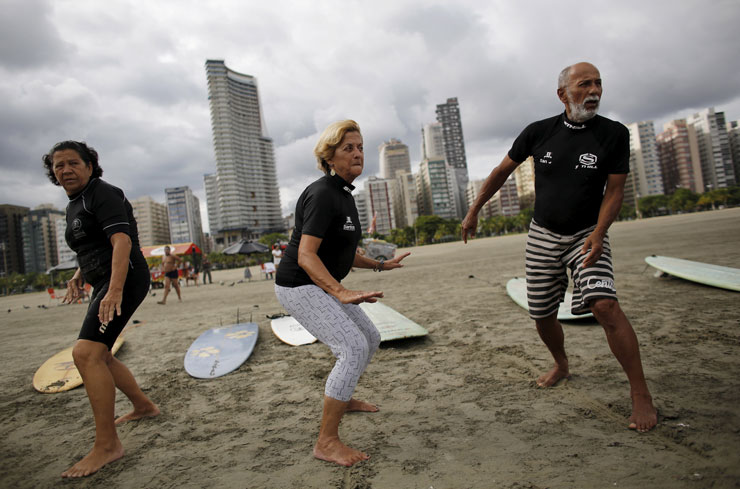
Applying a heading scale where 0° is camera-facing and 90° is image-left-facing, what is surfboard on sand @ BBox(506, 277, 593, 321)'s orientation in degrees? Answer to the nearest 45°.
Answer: approximately 90°

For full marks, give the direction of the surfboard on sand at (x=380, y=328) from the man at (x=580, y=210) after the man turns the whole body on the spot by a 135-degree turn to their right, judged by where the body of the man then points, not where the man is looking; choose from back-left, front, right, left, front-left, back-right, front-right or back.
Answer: front

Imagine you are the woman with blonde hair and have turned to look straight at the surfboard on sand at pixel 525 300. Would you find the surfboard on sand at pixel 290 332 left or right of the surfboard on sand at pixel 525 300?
left

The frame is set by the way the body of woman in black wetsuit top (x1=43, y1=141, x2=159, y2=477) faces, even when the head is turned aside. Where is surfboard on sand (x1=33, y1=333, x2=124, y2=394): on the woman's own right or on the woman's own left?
on the woman's own right

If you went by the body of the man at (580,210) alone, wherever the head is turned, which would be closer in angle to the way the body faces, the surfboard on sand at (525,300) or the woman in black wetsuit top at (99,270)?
the woman in black wetsuit top

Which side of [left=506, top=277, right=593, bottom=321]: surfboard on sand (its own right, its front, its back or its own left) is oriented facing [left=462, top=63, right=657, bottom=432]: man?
left

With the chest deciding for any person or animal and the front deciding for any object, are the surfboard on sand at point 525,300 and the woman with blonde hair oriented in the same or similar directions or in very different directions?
very different directions

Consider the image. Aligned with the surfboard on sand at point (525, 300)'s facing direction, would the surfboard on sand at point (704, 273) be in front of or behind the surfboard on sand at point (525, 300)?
behind

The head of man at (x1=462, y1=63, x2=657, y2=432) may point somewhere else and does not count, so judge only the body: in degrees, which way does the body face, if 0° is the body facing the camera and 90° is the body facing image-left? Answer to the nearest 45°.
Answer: approximately 0°
